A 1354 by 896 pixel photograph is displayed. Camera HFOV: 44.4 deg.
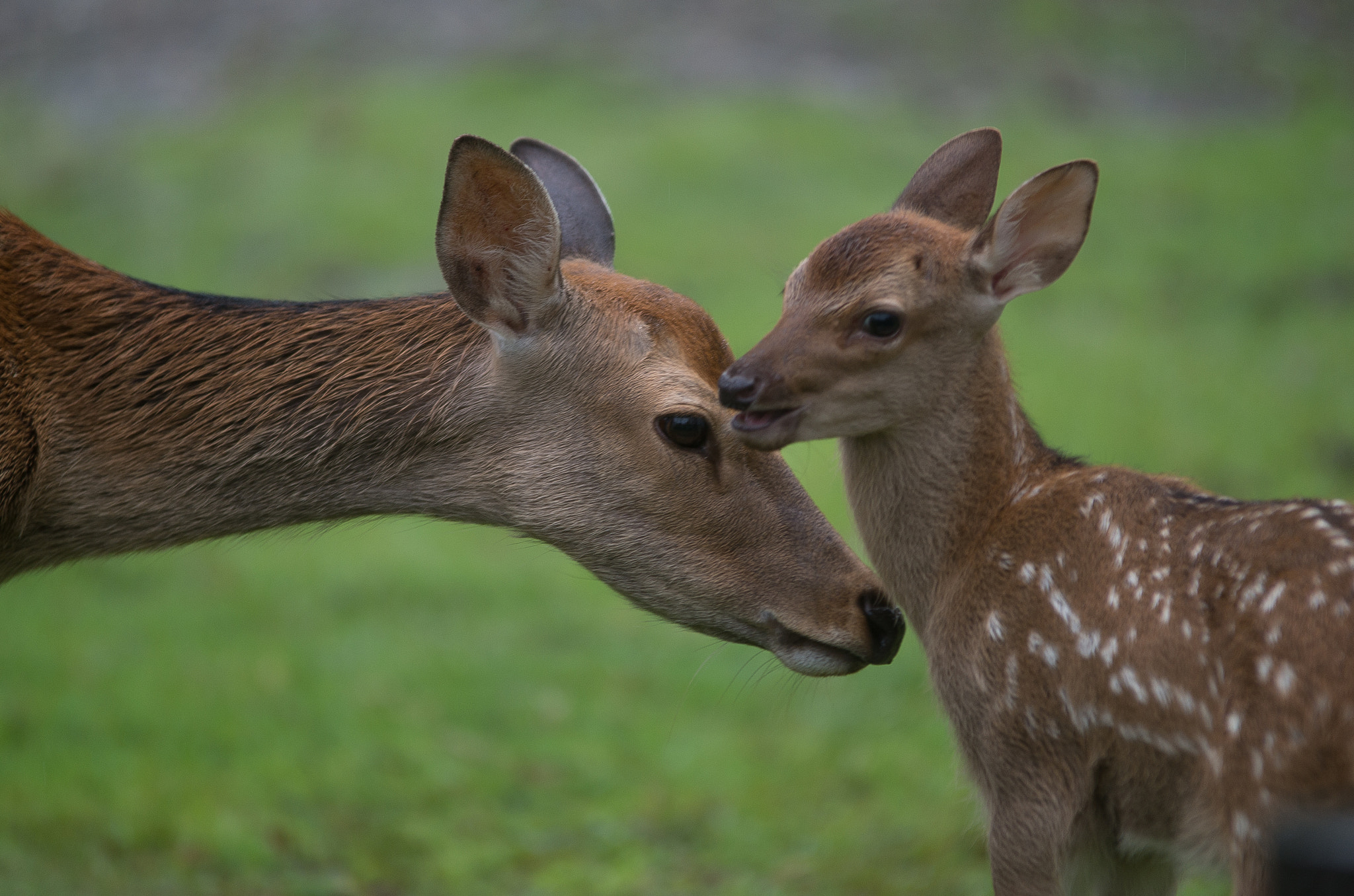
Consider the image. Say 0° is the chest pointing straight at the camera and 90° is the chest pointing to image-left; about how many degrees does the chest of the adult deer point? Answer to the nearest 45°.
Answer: approximately 270°

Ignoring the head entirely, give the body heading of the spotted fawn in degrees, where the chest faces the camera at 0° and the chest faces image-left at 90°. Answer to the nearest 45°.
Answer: approximately 90°

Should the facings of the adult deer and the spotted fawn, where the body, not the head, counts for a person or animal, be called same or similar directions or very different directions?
very different directions

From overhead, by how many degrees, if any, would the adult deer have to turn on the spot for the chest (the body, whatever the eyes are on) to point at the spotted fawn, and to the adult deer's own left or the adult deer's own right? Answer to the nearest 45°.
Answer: approximately 45° to the adult deer's own right

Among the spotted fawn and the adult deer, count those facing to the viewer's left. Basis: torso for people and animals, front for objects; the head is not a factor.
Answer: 1

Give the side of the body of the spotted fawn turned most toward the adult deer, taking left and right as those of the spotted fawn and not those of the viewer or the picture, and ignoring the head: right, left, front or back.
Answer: front
